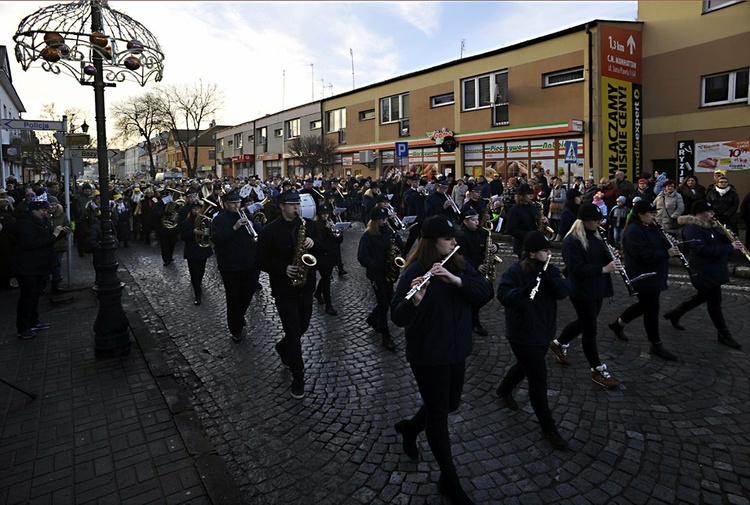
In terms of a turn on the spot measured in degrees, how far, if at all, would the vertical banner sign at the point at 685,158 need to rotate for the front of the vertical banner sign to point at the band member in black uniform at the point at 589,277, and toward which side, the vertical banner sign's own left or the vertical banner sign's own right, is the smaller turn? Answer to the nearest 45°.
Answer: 0° — it already faces them

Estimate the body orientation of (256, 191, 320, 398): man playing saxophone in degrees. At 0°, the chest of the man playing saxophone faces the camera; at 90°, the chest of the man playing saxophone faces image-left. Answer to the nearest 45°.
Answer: approximately 315°

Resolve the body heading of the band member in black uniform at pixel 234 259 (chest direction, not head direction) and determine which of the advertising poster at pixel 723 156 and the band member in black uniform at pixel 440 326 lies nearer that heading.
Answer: the band member in black uniform

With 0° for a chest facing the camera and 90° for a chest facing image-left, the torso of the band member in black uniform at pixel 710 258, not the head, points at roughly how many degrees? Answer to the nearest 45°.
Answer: approximately 315°

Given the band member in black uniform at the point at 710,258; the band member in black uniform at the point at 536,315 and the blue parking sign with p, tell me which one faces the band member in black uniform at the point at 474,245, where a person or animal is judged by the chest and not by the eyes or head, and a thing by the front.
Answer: the blue parking sign with p

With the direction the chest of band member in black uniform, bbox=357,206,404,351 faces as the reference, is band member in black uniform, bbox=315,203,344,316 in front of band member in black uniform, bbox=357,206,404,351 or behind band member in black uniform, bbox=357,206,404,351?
behind

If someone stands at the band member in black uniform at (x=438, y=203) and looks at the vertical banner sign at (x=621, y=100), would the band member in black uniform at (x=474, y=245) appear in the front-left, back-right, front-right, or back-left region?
back-right

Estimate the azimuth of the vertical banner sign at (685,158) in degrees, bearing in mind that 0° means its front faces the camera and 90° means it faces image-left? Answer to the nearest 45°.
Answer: approximately 0°
